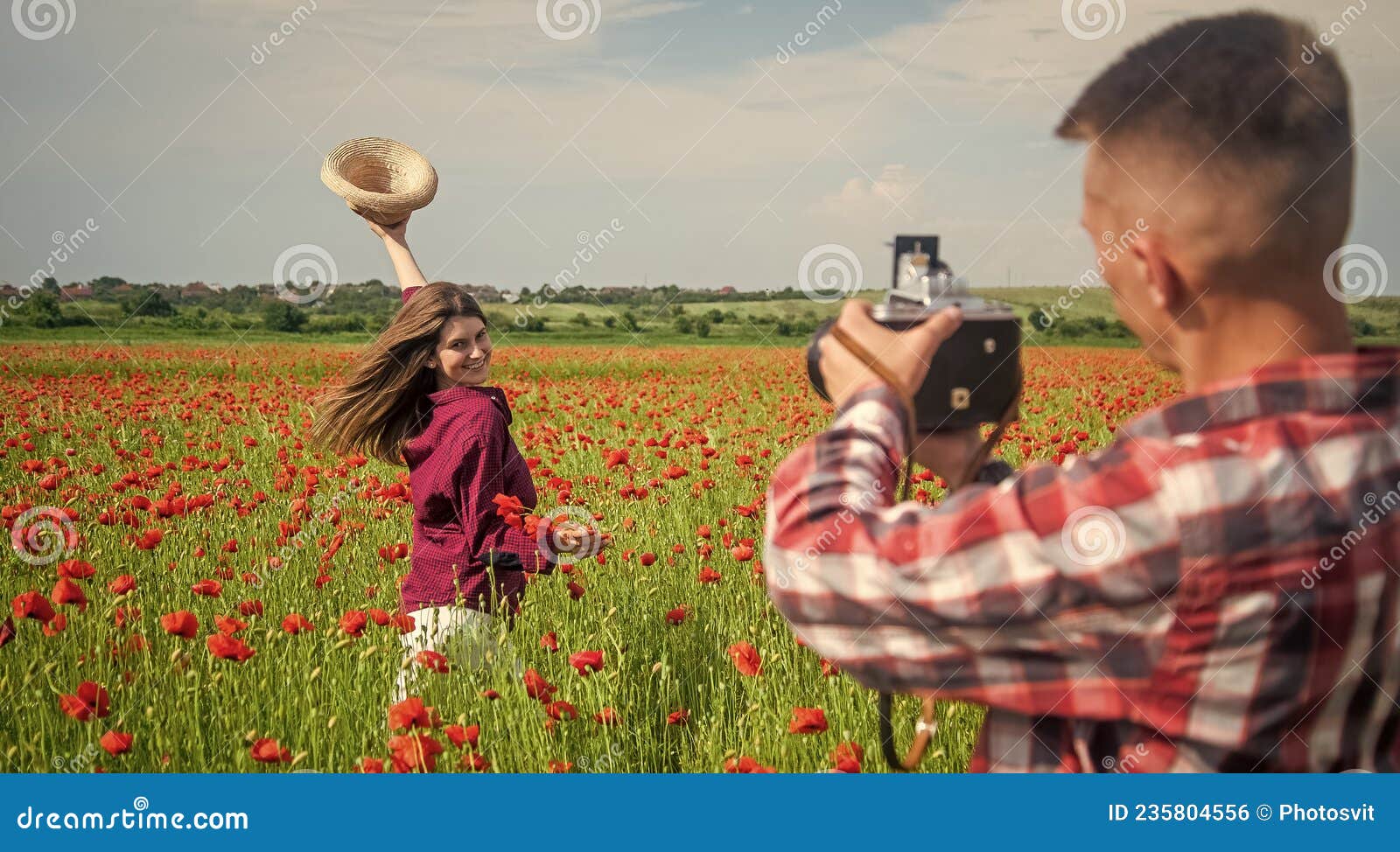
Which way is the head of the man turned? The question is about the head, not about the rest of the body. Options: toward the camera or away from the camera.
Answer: away from the camera

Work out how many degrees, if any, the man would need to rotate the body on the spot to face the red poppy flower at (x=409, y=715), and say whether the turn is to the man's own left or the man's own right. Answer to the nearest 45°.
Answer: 0° — they already face it

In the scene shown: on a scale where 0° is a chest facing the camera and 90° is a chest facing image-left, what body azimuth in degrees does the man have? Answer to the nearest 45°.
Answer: approximately 135°

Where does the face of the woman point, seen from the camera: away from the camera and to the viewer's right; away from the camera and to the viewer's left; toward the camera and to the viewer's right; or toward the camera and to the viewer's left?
toward the camera and to the viewer's right

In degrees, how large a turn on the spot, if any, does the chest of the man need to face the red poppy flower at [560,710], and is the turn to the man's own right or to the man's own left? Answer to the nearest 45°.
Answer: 0° — they already face it
